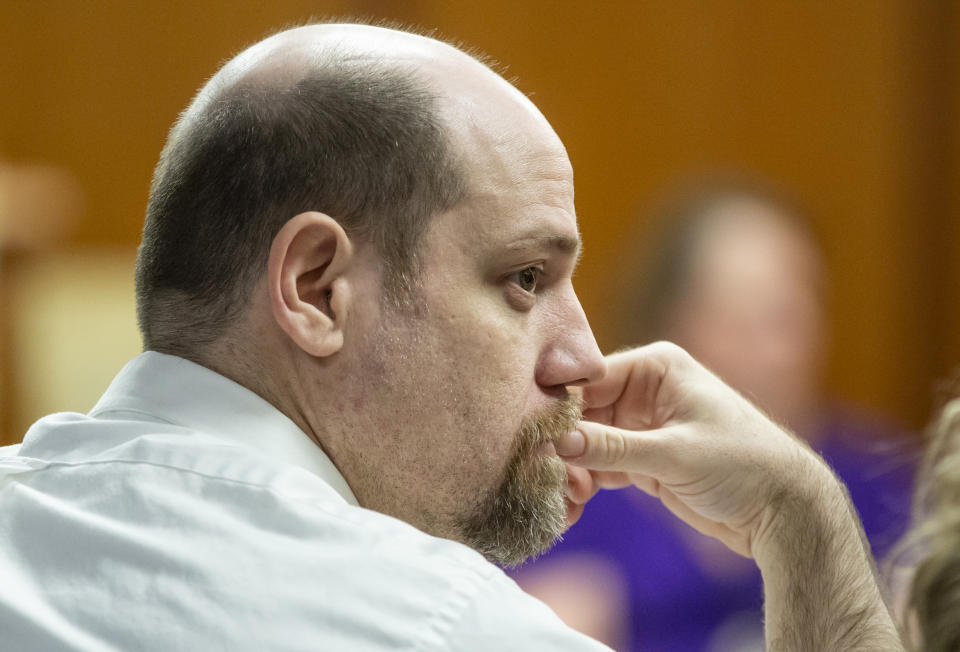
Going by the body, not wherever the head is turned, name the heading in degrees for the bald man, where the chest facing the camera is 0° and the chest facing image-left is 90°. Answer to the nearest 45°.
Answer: approximately 270°

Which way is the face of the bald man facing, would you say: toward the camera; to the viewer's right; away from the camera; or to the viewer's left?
to the viewer's right

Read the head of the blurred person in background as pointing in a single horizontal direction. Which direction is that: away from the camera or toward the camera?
toward the camera

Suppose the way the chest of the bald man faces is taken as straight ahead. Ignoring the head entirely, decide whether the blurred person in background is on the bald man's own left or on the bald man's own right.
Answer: on the bald man's own left
